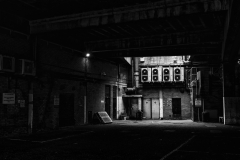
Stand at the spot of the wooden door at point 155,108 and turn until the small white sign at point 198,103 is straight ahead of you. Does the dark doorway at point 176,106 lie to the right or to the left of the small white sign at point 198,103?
left

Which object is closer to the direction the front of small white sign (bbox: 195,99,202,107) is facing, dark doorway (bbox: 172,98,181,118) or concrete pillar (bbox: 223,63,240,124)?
the concrete pillar

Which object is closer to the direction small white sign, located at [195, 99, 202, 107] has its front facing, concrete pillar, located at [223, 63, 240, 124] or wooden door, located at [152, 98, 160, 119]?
the concrete pillar

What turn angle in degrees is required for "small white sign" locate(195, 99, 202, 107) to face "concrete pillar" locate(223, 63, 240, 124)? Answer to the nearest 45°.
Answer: approximately 45° to its left

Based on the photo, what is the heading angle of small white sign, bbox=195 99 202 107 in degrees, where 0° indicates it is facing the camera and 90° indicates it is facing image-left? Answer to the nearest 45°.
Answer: approximately 0°

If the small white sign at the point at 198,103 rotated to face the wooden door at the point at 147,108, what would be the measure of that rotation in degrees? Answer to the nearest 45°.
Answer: approximately 135° to its right

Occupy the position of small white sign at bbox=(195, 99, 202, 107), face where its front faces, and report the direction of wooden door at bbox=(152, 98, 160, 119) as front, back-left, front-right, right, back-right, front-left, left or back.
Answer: back-right

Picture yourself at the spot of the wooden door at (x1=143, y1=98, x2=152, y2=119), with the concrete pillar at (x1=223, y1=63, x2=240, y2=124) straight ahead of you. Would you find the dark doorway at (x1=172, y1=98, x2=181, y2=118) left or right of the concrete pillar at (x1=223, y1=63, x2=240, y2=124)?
left
